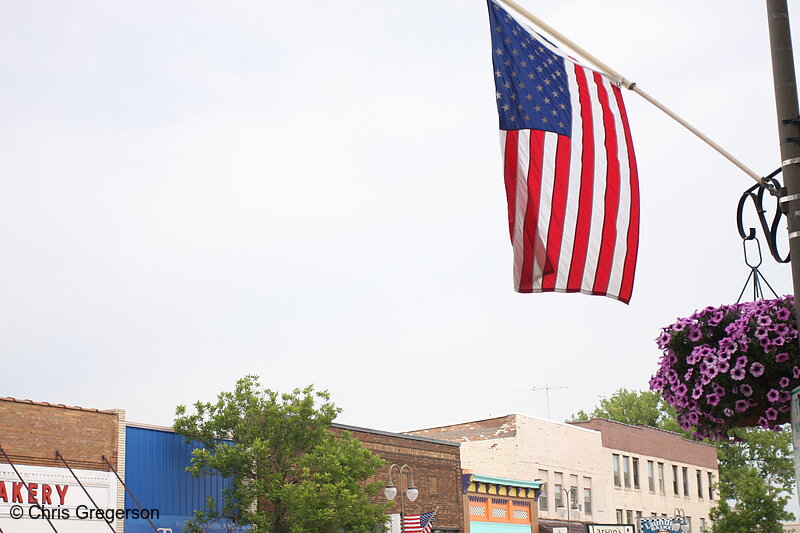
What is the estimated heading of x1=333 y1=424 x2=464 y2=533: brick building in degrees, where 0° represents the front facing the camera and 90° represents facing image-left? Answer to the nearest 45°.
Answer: approximately 315°

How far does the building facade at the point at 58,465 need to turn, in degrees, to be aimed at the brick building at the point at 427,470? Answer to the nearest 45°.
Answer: approximately 90° to its left

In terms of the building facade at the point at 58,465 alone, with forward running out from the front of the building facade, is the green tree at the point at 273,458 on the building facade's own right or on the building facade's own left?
on the building facade's own left

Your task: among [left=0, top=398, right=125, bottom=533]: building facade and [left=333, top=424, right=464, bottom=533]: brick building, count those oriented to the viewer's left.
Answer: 0

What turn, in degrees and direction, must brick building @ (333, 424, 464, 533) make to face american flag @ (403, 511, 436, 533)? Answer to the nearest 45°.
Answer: approximately 45° to its right

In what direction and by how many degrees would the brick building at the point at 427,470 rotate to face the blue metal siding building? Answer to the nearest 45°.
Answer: approximately 90° to its right
